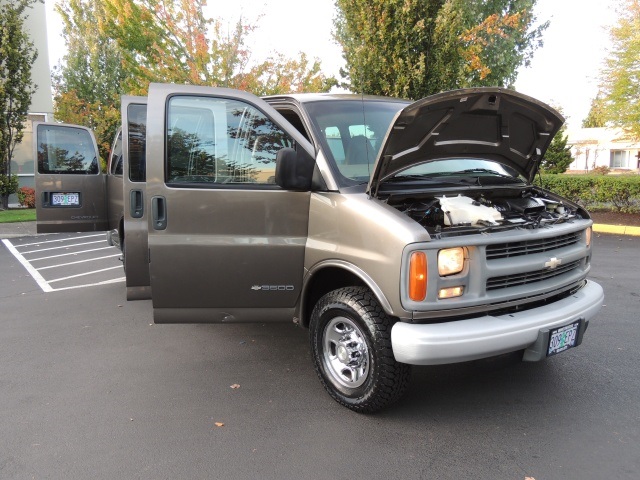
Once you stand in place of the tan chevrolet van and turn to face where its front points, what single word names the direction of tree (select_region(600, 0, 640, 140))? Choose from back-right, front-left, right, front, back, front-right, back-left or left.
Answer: left

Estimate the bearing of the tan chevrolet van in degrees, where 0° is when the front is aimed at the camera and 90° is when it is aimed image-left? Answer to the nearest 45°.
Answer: approximately 315°

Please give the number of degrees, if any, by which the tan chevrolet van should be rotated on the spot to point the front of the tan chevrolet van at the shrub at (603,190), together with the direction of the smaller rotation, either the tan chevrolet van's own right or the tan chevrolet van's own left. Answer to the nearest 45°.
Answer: approximately 90° to the tan chevrolet van's own left

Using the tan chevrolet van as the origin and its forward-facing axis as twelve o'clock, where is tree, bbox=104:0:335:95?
The tree is roughly at 7 o'clock from the tan chevrolet van.

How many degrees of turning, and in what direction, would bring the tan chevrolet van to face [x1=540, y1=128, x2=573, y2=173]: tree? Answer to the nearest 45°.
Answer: approximately 90° to its left

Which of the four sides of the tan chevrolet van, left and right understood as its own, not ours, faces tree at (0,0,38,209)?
back

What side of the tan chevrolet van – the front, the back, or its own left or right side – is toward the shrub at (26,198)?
back

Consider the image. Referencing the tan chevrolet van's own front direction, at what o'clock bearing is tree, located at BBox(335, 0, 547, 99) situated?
The tree is roughly at 8 o'clock from the tan chevrolet van.

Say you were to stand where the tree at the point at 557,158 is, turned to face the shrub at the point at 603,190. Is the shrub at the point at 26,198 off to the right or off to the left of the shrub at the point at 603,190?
right

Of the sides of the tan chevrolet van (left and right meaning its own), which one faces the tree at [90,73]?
back
